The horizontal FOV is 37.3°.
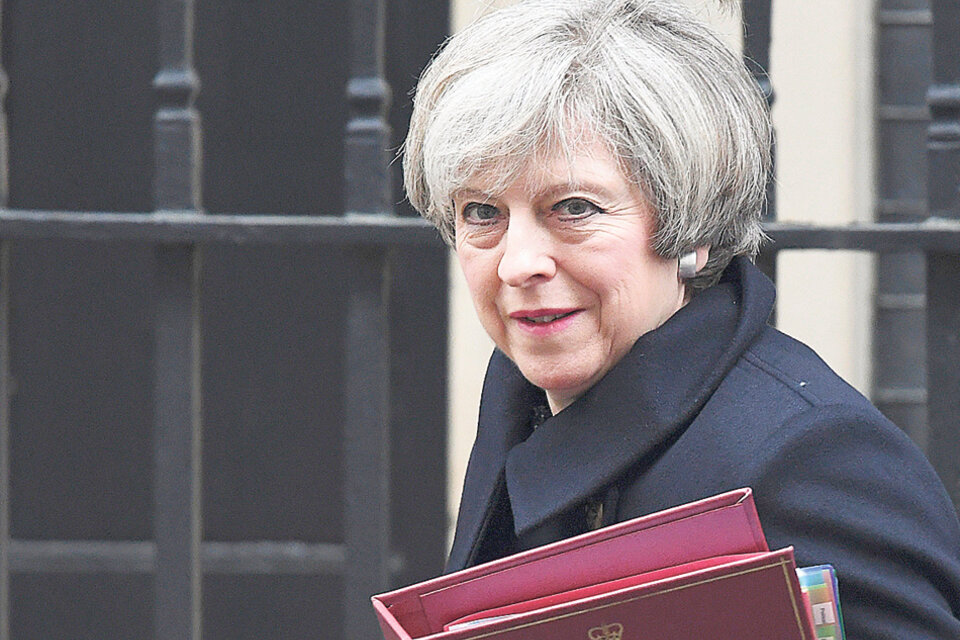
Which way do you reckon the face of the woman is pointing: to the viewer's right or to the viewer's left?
to the viewer's left

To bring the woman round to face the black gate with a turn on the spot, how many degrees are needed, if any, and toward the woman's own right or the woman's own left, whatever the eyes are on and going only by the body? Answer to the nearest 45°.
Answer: approximately 90° to the woman's own right

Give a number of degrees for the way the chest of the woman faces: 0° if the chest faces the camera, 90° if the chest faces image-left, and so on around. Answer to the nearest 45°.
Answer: approximately 45°
